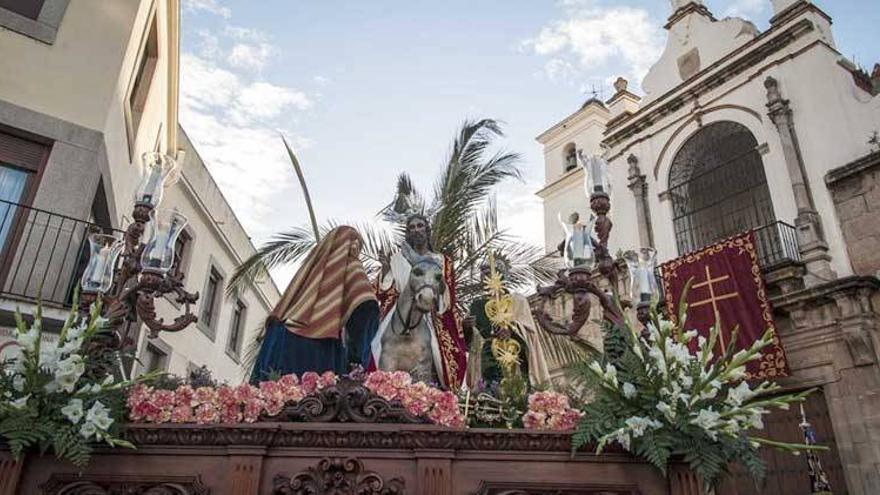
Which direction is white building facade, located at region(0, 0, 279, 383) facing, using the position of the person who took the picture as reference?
facing the viewer and to the right of the viewer

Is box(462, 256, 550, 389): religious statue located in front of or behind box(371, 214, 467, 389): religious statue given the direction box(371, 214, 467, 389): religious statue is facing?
behind

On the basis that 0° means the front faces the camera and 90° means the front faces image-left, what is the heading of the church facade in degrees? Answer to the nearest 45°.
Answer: approximately 45°

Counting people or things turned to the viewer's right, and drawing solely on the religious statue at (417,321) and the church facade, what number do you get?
0

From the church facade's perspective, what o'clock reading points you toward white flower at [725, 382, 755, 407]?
The white flower is roughly at 11 o'clock from the church facade.

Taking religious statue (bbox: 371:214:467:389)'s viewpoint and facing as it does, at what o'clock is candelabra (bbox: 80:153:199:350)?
The candelabra is roughly at 2 o'clock from the religious statue.

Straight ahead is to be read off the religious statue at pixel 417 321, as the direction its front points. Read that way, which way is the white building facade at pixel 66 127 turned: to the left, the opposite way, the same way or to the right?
to the left

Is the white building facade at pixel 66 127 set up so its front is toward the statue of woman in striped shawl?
yes

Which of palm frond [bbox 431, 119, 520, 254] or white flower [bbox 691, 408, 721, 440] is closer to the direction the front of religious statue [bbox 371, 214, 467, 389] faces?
the white flower

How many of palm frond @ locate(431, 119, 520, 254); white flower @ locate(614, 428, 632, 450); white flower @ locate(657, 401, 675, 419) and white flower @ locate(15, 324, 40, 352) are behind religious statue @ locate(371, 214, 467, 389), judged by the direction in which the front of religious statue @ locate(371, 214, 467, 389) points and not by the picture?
1

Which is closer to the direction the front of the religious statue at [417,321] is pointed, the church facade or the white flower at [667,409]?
the white flower

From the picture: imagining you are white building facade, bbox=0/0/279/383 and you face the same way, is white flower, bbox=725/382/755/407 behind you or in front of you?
in front
